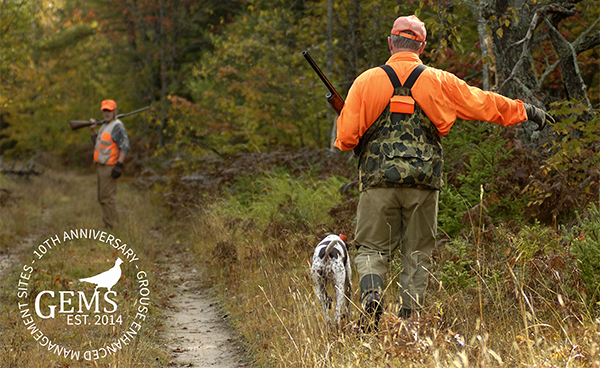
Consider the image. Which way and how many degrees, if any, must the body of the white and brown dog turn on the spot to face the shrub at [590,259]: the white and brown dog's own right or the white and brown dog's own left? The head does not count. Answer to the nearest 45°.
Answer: approximately 90° to the white and brown dog's own right

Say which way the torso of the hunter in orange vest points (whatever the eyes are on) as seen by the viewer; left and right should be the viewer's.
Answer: facing the viewer and to the left of the viewer

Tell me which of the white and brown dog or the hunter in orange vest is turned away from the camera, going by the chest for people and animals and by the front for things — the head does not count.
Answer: the white and brown dog

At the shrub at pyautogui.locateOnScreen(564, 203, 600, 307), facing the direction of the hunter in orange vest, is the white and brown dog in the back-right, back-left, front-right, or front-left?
front-left

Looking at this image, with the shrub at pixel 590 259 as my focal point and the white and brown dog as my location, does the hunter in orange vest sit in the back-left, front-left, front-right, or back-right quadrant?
back-left

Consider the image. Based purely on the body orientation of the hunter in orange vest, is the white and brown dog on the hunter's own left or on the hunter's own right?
on the hunter's own left

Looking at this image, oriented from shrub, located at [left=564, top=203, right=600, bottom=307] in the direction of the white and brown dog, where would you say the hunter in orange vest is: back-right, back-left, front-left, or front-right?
front-right

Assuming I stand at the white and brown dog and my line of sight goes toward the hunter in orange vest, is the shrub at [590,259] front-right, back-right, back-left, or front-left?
back-right

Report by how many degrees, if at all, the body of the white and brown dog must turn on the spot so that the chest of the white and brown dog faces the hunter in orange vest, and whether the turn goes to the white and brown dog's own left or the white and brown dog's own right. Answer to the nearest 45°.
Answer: approximately 45° to the white and brown dog's own left

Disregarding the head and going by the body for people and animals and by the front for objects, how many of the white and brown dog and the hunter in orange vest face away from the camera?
1

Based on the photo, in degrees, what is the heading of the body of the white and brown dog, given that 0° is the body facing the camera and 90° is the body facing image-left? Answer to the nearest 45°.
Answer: approximately 180°
